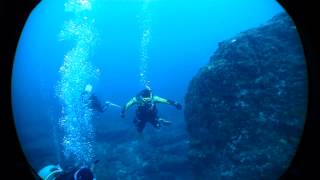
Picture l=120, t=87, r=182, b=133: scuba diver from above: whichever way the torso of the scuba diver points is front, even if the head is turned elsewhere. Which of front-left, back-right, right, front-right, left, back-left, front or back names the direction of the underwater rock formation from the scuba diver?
left

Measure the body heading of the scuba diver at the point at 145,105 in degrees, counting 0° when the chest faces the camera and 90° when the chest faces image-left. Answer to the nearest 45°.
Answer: approximately 0°
